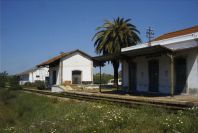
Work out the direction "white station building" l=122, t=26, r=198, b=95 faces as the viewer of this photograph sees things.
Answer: facing the viewer and to the left of the viewer

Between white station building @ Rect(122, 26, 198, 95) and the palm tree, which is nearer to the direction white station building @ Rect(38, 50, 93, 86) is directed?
the white station building

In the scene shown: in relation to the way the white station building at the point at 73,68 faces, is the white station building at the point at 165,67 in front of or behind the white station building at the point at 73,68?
in front

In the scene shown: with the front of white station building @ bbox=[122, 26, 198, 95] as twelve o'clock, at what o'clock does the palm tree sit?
The palm tree is roughly at 4 o'clock from the white station building.

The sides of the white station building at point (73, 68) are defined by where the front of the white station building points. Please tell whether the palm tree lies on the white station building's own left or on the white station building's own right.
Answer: on the white station building's own left

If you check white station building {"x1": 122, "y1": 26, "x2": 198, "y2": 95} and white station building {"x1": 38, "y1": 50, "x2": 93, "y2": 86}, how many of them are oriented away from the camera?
0

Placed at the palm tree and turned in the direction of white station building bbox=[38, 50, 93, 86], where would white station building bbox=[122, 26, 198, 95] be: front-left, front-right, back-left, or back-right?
back-left

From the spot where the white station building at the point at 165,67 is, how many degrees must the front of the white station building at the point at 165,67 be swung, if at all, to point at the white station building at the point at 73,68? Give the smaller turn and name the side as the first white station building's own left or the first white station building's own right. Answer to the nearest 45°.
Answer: approximately 90° to the first white station building's own right

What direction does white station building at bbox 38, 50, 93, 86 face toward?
toward the camera
